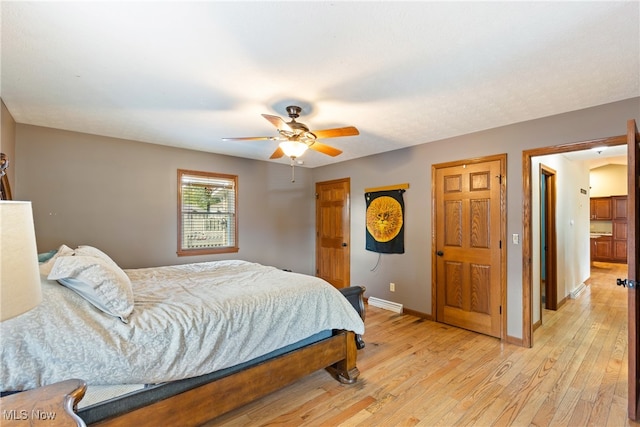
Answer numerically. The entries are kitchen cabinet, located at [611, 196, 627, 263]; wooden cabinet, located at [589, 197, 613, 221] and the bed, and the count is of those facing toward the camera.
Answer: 2

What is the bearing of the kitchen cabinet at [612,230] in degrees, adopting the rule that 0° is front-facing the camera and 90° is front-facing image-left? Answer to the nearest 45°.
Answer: approximately 0°

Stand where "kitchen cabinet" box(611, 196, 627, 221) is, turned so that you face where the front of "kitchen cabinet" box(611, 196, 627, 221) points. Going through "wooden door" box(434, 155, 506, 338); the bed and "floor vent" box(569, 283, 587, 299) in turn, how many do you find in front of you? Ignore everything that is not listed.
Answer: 3

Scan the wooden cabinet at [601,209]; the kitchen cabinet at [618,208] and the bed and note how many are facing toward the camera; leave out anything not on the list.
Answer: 2

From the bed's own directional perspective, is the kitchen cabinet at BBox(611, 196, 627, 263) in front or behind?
in front

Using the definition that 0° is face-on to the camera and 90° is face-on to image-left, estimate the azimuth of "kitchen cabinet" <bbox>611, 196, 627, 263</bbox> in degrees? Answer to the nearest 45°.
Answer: approximately 0°

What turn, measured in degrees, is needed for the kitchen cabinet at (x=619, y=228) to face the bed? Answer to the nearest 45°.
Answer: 0° — it already faces it

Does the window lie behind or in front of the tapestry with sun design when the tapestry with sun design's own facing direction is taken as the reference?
in front

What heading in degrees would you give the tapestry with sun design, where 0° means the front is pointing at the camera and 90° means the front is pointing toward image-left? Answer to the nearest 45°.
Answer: approximately 45°

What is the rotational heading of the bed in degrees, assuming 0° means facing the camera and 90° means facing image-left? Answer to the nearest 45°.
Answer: approximately 225°

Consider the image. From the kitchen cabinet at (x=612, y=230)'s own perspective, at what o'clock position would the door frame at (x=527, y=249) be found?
The door frame is roughly at 12 o'clock from the kitchen cabinet.
